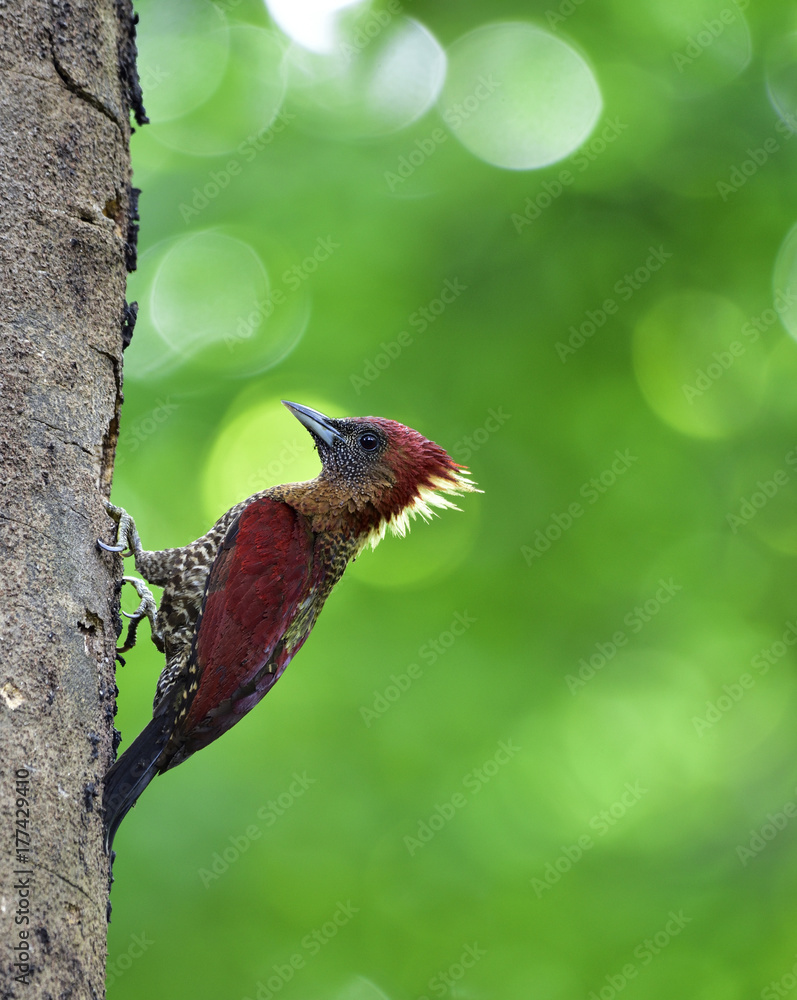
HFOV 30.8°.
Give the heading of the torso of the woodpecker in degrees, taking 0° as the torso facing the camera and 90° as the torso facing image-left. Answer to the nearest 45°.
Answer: approximately 90°
